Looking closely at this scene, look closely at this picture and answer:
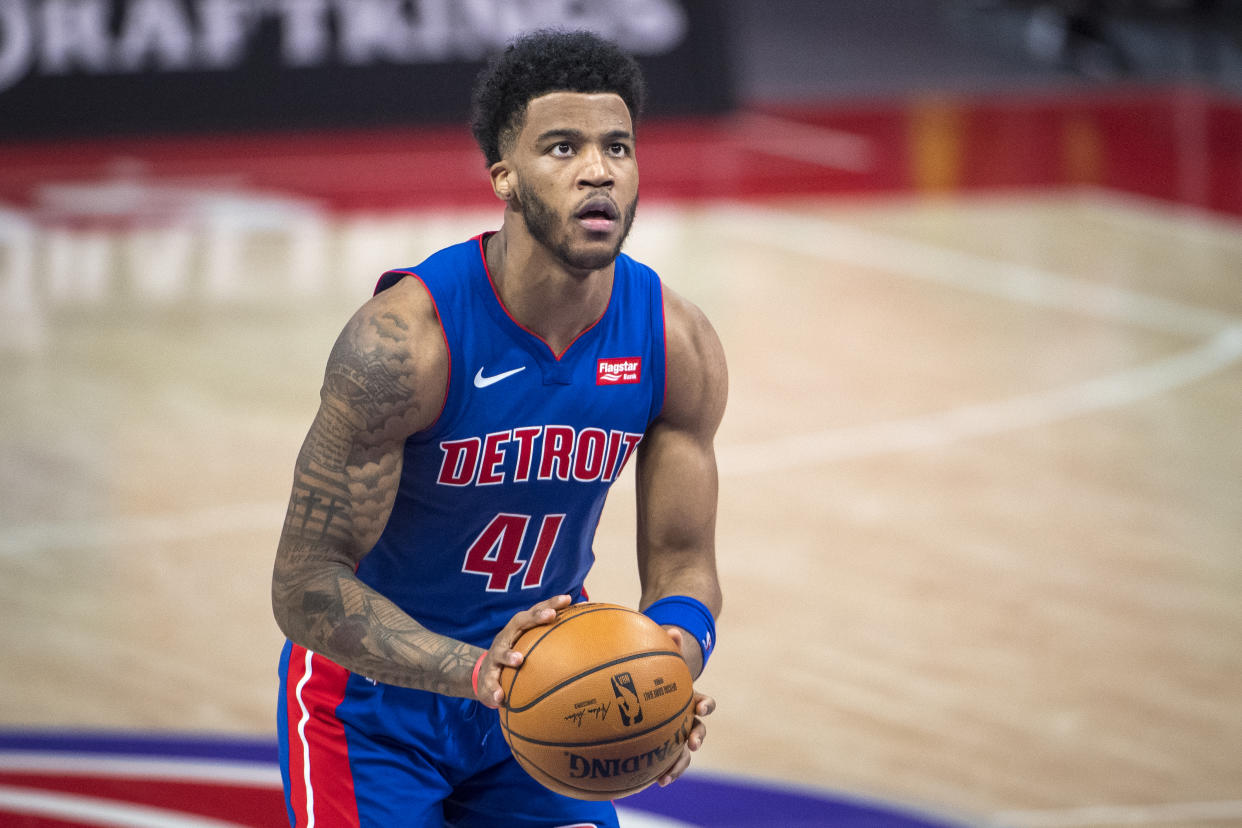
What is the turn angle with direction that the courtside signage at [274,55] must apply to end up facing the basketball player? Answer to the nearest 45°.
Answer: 0° — it already faces them

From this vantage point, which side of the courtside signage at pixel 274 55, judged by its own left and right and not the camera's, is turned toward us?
front

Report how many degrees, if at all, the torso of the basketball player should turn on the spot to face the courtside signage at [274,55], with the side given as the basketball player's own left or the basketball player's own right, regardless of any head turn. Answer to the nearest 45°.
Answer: approximately 135° to the basketball player's own left

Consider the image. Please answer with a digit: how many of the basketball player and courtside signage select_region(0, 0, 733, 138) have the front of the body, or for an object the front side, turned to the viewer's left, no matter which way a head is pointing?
0

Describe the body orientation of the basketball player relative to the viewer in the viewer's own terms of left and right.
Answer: facing the viewer and to the right of the viewer
